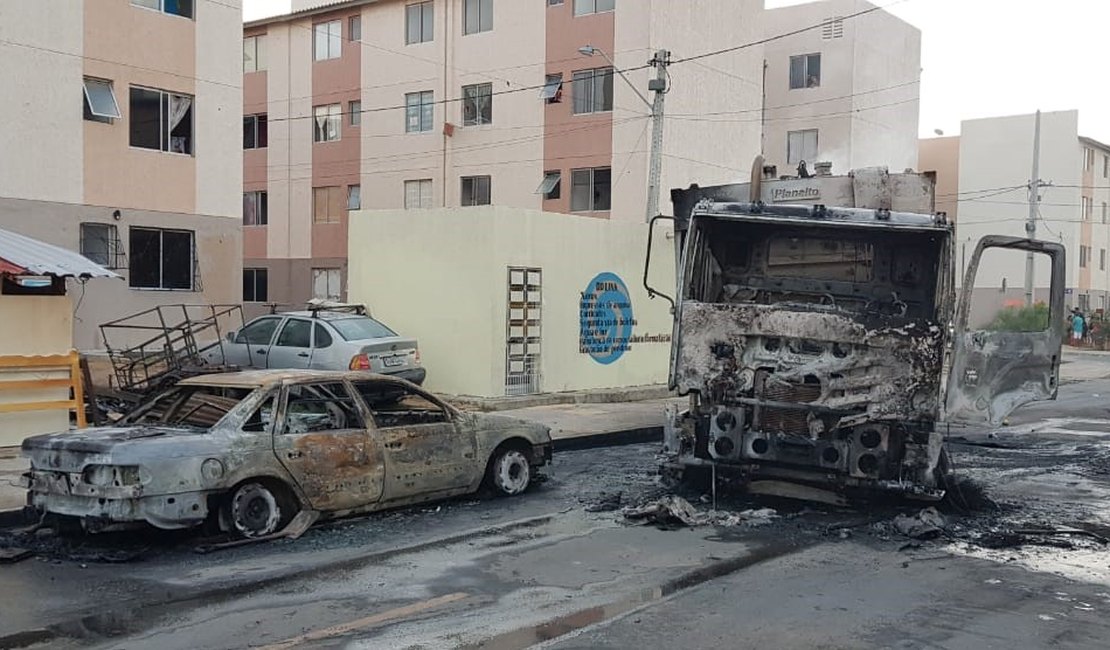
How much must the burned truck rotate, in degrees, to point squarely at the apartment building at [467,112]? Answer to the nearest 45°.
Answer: approximately 135° to its right

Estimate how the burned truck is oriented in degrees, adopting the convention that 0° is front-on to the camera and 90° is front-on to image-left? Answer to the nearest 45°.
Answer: approximately 0°

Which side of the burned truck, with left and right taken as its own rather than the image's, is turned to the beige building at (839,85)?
back

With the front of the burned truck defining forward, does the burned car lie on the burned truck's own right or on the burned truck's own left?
on the burned truck's own right

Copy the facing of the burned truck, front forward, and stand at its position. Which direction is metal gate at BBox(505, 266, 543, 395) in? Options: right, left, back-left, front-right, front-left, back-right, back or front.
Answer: back-right

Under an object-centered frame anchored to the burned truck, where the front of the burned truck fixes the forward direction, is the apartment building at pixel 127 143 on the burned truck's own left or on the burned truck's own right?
on the burned truck's own right

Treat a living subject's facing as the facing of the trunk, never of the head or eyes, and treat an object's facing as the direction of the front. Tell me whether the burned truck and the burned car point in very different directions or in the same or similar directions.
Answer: very different directions

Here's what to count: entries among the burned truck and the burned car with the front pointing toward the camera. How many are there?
1
